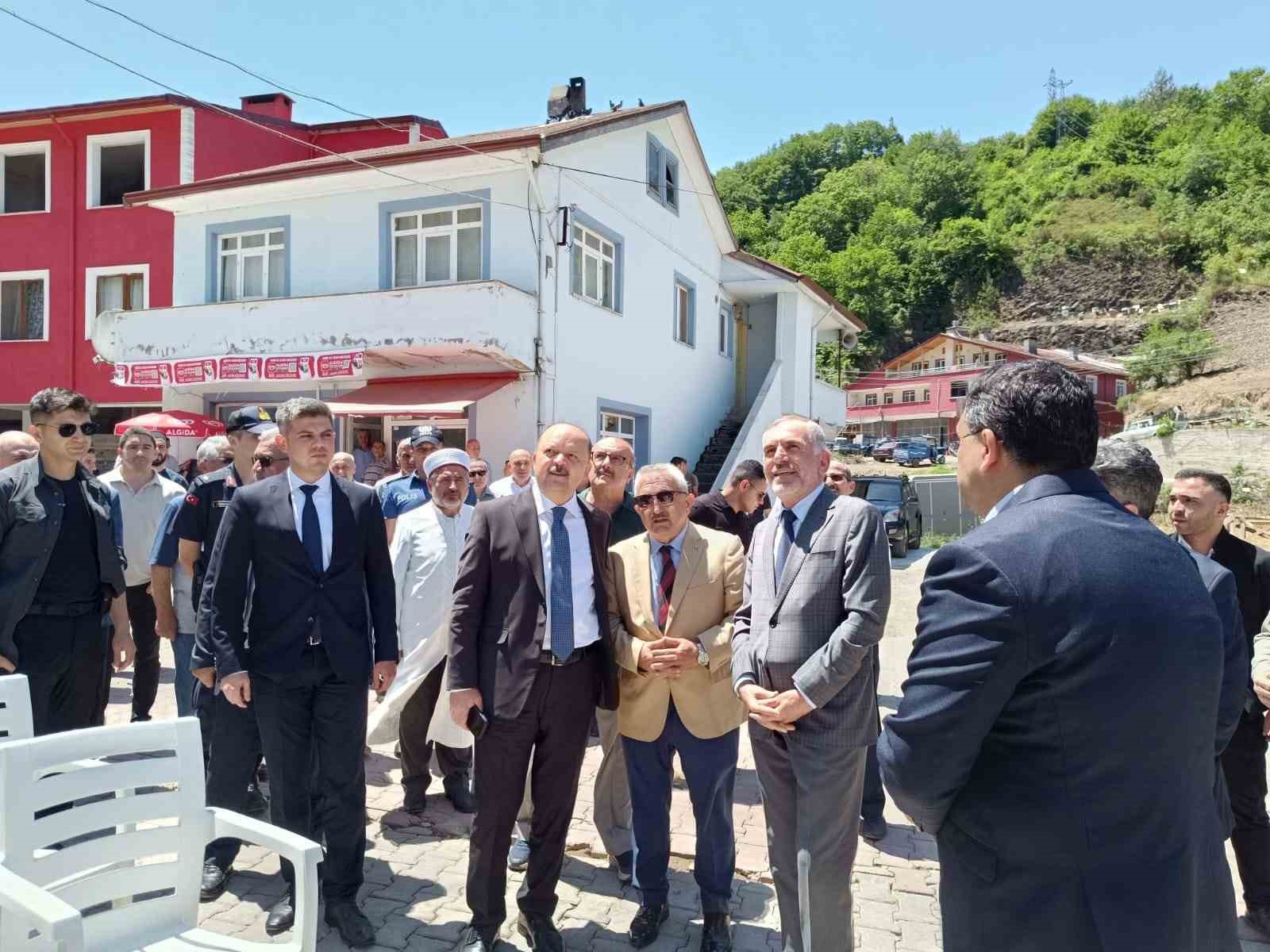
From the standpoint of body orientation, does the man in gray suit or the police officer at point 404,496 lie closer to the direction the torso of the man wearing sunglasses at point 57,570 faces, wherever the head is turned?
the man in gray suit

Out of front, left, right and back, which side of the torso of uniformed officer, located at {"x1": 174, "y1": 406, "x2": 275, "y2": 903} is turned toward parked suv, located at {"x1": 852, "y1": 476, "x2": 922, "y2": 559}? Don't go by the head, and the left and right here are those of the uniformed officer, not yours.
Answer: left

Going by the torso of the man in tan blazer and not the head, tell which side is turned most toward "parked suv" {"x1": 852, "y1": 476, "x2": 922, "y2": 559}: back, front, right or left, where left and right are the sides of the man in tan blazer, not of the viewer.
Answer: back

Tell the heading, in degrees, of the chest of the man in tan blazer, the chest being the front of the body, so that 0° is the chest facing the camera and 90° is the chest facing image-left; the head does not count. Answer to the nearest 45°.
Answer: approximately 0°

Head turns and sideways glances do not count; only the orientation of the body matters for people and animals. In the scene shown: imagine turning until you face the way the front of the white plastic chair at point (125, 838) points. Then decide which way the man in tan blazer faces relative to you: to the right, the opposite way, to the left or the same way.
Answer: to the right

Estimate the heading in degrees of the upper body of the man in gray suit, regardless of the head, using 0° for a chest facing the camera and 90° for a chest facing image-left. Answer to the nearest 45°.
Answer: approximately 45°

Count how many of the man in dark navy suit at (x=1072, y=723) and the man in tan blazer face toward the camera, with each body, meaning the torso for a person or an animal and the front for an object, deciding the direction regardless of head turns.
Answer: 1

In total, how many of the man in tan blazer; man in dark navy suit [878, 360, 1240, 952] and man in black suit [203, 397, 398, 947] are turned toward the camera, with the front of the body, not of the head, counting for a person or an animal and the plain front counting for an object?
2

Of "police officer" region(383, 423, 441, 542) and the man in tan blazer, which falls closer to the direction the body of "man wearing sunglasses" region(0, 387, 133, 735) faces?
the man in tan blazer

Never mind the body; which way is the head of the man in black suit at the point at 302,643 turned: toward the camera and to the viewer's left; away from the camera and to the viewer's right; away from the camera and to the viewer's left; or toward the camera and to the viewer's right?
toward the camera and to the viewer's right
